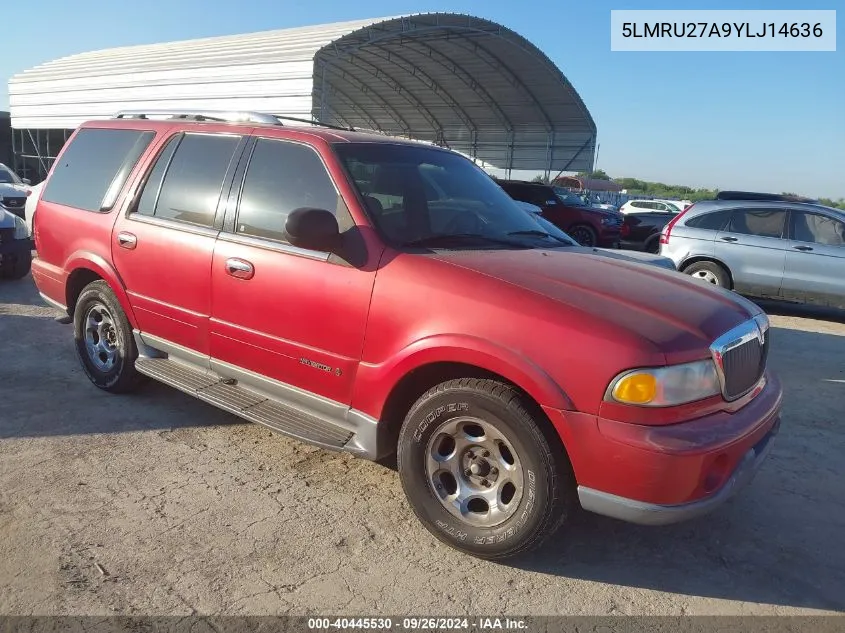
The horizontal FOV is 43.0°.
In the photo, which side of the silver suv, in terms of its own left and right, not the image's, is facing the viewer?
right

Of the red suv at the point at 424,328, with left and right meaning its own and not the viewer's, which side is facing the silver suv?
left

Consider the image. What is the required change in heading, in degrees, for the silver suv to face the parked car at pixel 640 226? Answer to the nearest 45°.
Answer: approximately 90° to its left

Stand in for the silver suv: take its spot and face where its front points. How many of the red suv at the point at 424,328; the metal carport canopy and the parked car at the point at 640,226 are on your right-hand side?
1

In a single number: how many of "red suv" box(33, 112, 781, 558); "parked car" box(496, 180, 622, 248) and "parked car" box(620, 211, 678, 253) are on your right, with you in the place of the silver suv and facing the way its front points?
1

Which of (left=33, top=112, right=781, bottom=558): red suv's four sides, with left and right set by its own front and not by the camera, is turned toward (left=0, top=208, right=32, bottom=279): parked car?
back
